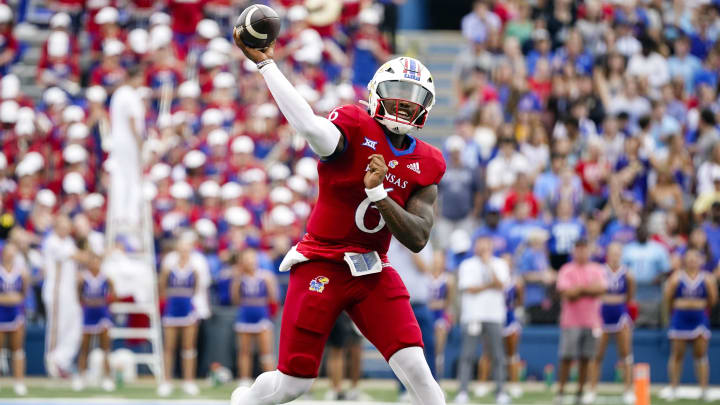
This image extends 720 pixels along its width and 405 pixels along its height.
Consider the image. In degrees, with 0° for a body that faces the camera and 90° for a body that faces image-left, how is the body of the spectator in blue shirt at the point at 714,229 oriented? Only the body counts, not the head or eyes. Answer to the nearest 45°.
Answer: approximately 0°

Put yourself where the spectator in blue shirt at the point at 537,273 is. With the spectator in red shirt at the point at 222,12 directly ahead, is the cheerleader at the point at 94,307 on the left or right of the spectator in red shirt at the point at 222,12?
left

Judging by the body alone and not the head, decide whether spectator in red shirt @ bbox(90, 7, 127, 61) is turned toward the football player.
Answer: yes
